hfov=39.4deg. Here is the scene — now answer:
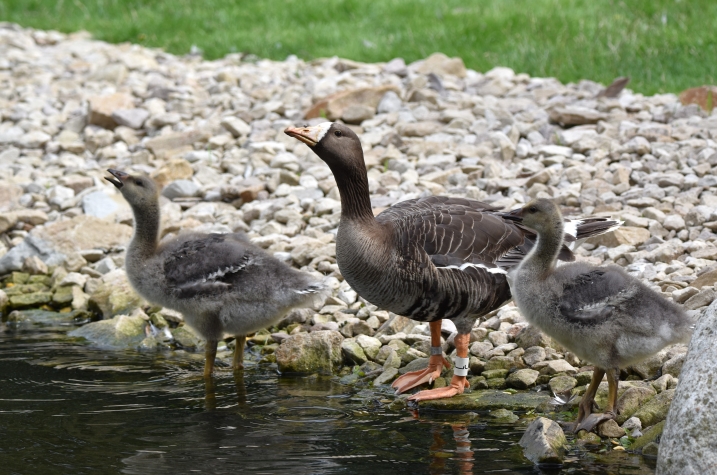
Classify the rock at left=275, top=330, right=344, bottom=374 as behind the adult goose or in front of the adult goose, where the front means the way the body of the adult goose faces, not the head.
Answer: in front

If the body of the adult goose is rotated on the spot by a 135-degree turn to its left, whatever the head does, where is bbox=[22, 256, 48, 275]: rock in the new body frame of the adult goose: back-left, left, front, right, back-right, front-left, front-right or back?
back

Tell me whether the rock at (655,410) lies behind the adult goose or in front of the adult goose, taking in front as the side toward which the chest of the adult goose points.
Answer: behind

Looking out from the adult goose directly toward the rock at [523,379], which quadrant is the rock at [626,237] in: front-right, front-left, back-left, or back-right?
front-left

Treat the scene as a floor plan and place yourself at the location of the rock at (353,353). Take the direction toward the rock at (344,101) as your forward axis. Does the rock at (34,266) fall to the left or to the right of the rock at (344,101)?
left

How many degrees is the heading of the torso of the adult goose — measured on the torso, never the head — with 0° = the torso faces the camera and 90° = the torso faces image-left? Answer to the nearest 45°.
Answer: approximately 90°

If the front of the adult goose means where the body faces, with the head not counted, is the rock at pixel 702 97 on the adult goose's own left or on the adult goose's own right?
on the adult goose's own right

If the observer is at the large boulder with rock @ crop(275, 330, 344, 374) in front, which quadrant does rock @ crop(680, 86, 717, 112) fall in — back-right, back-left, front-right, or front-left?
front-right

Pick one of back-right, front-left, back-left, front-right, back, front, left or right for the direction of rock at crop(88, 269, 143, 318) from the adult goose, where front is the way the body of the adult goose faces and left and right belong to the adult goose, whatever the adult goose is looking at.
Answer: front-right

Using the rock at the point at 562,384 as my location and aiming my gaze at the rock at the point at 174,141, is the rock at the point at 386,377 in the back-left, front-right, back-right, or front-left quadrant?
front-left

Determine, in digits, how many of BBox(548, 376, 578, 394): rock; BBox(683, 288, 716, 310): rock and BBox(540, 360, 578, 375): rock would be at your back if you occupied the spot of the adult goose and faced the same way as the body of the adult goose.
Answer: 3

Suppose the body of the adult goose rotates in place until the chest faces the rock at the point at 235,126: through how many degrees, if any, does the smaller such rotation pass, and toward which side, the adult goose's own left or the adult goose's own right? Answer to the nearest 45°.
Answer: approximately 45° to the adult goose's own right

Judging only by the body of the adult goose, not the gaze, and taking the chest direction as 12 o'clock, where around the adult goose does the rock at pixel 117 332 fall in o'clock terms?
The rock is roughly at 1 o'clock from the adult goose.

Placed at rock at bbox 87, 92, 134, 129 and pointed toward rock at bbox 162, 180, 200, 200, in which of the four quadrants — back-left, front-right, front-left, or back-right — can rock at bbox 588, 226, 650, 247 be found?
front-left

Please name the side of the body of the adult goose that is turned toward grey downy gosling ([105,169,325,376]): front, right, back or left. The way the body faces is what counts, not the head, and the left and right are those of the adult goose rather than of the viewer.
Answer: front

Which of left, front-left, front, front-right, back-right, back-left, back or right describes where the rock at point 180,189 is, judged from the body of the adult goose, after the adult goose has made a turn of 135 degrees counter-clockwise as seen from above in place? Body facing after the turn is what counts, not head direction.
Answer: back

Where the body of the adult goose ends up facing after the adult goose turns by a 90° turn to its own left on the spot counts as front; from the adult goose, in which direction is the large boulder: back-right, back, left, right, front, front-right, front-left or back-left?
front-left
